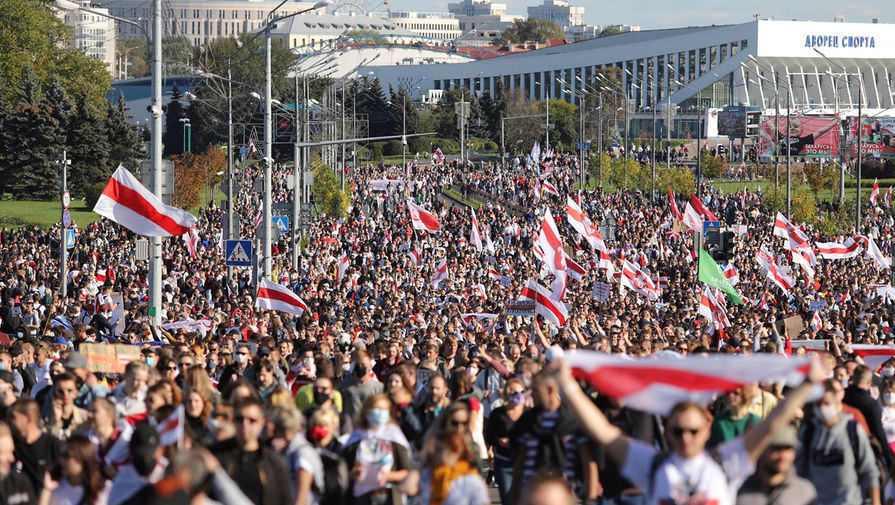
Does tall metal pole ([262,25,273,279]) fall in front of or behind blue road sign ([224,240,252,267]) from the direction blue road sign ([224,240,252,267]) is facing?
behind

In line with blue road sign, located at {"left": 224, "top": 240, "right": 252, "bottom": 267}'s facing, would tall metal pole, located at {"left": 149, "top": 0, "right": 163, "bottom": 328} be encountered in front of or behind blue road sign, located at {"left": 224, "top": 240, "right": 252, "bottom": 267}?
in front

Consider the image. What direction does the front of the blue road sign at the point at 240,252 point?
toward the camera
